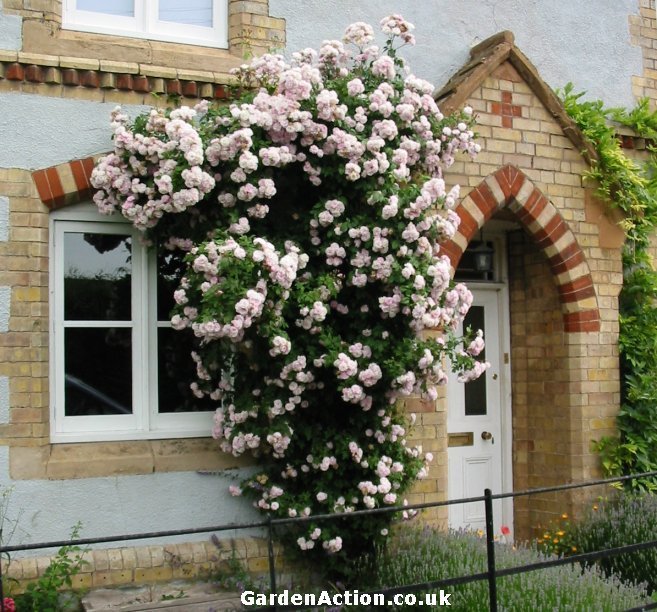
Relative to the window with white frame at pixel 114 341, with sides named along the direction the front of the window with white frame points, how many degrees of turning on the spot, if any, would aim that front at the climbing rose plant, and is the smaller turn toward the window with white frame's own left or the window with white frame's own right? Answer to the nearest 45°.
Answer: approximately 45° to the window with white frame's own left

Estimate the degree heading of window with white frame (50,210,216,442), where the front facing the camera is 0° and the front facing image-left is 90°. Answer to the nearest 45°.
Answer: approximately 0°

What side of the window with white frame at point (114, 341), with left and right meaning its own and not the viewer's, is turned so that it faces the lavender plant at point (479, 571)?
left

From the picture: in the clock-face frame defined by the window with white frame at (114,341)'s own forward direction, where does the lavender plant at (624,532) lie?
The lavender plant is roughly at 9 o'clock from the window with white frame.

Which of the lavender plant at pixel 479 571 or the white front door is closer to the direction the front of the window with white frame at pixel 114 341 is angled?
the lavender plant

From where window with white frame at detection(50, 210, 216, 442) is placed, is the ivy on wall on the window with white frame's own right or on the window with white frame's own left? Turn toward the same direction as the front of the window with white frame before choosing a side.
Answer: on the window with white frame's own left
